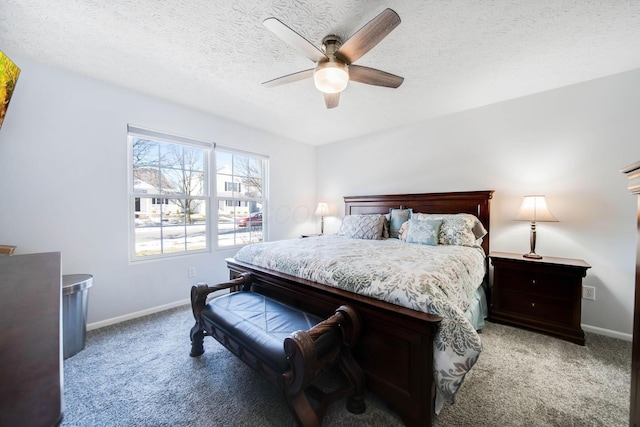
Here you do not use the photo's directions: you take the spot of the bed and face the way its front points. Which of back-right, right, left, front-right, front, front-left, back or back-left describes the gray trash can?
front-right

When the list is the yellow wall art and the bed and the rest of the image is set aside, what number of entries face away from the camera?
0

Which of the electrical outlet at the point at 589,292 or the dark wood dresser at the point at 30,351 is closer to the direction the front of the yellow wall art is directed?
the electrical outlet

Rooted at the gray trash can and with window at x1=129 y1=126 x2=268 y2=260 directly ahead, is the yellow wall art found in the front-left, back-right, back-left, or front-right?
back-left

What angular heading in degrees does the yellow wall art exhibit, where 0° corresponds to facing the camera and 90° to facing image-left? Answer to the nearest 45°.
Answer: approximately 315°

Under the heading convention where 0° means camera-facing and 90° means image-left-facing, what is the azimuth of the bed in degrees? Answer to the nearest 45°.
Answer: approximately 45°

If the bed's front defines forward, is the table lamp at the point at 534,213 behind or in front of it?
behind

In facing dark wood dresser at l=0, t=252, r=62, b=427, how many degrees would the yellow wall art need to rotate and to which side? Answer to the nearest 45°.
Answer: approximately 45° to its right
